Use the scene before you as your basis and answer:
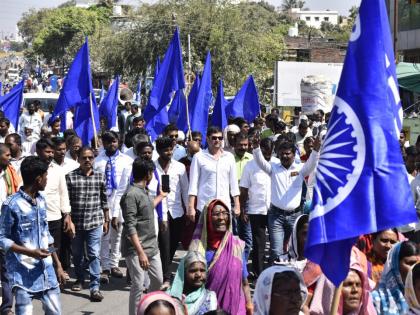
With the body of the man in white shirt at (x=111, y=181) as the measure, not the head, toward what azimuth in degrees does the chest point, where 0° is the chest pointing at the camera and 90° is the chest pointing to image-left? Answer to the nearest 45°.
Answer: approximately 0°

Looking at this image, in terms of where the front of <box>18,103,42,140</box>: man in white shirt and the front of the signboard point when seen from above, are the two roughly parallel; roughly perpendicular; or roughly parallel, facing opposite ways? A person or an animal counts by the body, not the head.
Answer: roughly parallel

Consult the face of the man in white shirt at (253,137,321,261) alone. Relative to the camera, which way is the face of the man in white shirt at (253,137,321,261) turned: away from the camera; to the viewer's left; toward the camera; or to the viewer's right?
toward the camera

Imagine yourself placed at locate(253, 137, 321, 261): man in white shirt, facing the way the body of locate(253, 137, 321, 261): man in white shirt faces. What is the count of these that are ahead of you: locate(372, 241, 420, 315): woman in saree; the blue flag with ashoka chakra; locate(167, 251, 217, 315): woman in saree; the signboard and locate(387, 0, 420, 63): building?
3

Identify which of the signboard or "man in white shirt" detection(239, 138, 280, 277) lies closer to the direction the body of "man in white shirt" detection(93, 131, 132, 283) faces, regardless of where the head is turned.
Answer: the man in white shirt

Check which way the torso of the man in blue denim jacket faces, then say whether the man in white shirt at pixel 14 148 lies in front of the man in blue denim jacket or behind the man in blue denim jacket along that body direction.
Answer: behind

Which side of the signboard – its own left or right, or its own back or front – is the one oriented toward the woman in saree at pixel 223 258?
front

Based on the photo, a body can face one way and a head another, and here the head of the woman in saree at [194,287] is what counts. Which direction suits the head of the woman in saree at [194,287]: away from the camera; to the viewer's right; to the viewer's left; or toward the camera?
toward the camera

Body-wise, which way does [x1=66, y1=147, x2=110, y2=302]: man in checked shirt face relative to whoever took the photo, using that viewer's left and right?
facing the viewer

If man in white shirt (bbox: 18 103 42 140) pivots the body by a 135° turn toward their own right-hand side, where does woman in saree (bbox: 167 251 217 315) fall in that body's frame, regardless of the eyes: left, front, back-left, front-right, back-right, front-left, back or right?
back-left

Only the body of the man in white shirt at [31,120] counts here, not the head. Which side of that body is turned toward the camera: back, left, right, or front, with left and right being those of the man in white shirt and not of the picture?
front

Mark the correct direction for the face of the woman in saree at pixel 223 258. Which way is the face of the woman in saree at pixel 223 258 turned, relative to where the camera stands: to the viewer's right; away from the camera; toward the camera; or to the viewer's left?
toward the camera

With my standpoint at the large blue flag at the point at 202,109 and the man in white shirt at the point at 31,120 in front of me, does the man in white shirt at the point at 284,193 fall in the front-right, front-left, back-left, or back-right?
back-left

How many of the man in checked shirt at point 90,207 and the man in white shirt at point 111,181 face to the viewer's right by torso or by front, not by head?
0

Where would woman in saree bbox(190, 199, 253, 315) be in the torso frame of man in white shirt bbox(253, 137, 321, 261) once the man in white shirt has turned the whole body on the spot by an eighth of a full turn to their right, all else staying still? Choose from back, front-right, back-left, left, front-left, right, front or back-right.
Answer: front-left
